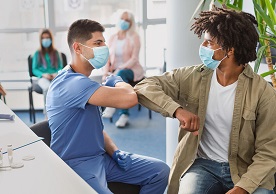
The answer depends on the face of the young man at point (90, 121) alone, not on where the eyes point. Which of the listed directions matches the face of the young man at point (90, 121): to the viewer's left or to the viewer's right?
to the viewer's right

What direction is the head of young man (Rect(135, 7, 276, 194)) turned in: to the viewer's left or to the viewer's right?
to the viewer's left

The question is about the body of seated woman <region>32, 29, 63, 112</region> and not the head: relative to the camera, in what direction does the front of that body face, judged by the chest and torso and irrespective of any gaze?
toward the camera

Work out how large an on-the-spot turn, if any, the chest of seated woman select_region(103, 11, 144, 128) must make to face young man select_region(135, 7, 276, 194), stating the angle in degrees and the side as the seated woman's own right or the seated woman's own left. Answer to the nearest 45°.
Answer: approximately 45° to the seated woman's own left

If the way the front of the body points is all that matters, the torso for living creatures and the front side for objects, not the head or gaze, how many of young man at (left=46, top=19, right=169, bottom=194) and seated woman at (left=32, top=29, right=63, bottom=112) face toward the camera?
1

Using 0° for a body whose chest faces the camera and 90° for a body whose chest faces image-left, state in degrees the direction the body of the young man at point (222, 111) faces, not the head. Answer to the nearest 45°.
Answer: approximately 45°

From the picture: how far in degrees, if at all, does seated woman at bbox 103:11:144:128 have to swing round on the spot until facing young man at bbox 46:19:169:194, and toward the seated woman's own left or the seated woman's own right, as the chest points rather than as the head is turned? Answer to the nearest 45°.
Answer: approximately 45° to the seated woman's own left

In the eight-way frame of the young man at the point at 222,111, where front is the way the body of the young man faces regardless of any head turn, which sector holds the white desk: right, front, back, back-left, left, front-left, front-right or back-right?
front

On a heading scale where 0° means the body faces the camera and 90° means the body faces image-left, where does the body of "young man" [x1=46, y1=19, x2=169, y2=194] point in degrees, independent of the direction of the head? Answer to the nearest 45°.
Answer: approximately 270°

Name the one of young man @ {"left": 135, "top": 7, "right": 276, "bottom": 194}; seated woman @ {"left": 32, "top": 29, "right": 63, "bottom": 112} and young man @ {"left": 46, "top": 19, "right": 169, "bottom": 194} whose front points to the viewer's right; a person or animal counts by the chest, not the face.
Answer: young man @ {"left": 46, "top": 19, "right": 169, "bottom": 194}

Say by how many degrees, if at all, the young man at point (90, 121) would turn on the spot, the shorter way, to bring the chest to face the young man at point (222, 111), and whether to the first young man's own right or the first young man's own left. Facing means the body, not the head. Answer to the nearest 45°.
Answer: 0° — they already face them

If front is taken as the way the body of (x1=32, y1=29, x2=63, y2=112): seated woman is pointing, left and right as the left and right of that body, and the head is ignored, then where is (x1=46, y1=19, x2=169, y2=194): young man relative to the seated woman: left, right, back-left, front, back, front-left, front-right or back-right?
front

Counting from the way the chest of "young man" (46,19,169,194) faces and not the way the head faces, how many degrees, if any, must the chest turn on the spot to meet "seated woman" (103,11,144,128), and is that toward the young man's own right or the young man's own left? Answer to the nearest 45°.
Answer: approximately 90° to the young man's own left

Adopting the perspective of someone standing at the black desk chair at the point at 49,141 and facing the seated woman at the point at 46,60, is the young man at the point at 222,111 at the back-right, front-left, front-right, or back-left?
back-right

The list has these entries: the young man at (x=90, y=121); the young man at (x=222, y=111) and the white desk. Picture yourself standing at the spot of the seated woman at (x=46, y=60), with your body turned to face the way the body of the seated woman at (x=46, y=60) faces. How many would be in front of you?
3
